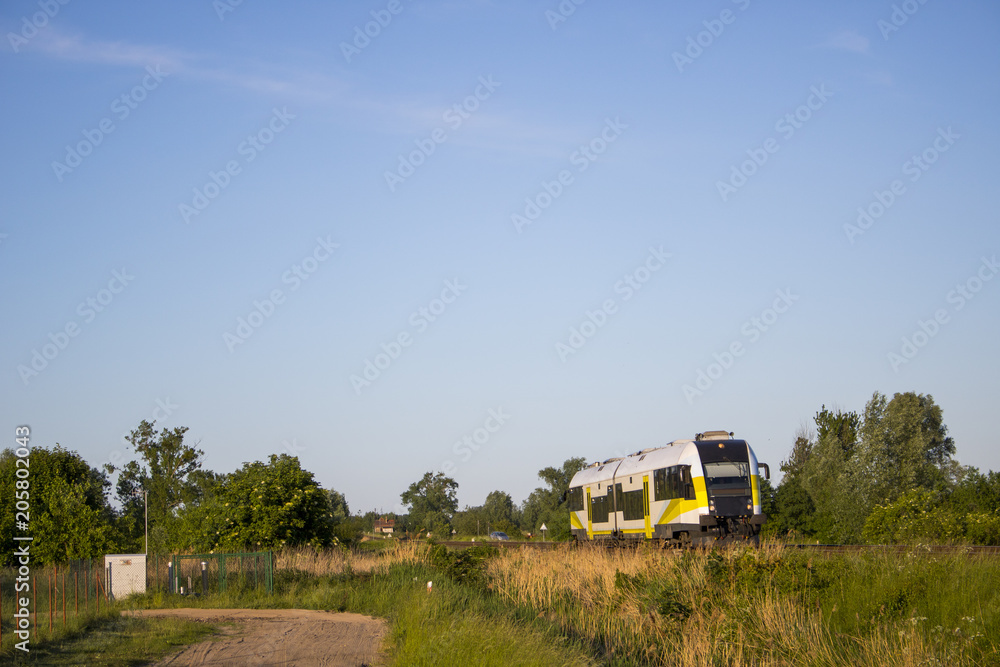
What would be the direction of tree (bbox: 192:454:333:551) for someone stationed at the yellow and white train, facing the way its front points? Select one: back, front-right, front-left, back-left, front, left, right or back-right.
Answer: back-right

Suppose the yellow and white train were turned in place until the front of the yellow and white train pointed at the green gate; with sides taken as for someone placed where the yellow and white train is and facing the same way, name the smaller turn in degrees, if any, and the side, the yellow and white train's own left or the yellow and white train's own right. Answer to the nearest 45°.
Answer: approximately 135° to the yellow and white train's own right

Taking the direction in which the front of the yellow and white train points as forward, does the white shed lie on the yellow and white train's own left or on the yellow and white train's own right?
on the yellow and white train's own right

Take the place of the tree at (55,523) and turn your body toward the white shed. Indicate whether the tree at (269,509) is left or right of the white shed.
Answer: left

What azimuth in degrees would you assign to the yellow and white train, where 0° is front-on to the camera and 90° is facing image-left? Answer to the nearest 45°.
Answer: approximately 315°

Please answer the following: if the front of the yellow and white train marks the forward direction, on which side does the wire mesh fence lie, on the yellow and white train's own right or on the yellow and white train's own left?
on the yellow and white train's own right
